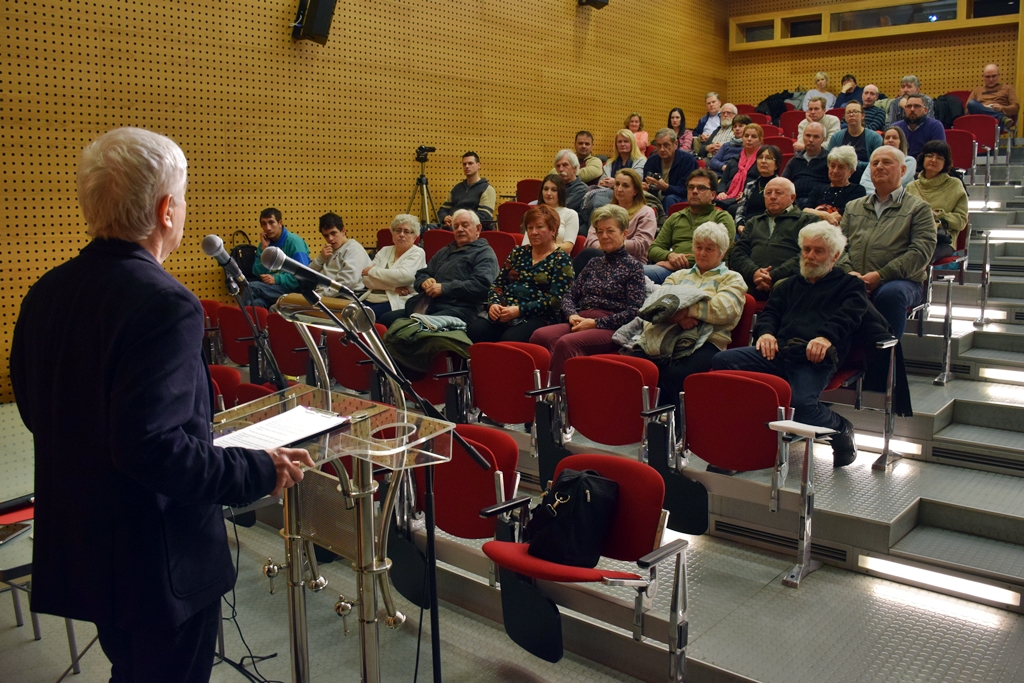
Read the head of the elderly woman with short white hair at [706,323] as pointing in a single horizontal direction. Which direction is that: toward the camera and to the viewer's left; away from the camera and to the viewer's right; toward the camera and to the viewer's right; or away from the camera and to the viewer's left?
toward the camera and to the viewer's left

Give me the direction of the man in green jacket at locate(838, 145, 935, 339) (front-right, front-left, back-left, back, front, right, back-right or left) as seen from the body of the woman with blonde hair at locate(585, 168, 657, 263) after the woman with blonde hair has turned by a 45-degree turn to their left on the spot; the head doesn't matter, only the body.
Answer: front-left

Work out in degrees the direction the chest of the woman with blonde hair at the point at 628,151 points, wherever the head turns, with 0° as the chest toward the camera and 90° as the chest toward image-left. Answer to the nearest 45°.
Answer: approximately 45°

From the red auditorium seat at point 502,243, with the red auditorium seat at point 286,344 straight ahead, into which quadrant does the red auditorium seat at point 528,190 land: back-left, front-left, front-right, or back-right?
back-right

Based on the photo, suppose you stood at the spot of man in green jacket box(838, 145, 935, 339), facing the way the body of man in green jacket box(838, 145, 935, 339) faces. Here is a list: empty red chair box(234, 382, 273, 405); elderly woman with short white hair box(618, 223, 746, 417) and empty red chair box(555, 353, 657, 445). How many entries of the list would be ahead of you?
3

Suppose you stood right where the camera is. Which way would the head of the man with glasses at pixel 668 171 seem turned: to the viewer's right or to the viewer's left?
to the viewer's left

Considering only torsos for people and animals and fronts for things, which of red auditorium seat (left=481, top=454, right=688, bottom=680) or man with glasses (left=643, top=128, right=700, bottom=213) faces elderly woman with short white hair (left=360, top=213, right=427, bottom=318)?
the man with glasses

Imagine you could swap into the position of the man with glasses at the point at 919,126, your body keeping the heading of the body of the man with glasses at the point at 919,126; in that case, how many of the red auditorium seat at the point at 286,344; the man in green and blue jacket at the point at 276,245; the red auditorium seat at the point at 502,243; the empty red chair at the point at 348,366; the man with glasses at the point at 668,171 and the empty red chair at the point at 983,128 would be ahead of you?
5

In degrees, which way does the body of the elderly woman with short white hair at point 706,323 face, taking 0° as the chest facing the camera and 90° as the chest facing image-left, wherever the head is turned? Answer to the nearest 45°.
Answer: approximately 45°

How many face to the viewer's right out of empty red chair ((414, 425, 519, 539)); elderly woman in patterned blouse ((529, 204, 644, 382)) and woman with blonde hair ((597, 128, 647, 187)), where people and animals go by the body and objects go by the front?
0

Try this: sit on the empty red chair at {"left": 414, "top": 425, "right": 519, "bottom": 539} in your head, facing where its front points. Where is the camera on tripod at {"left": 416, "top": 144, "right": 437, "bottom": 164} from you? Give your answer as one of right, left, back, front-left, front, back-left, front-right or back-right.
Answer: back-right

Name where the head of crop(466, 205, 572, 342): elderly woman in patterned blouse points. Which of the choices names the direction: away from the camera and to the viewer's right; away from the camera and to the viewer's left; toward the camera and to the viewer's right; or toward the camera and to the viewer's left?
toward the camera and to the viewer's left

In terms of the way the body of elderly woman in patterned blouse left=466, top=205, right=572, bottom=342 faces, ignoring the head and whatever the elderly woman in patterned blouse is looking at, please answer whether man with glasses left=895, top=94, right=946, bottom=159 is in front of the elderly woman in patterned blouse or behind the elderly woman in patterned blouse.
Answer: behind

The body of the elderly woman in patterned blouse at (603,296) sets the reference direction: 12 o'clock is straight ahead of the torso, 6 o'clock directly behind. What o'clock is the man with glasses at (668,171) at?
The man with glasses is roughly at 5 o'clock from the elderly woman in patterned blouse.

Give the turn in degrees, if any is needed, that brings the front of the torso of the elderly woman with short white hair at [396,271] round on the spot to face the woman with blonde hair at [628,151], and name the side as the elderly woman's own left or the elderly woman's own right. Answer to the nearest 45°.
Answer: approximately 180°

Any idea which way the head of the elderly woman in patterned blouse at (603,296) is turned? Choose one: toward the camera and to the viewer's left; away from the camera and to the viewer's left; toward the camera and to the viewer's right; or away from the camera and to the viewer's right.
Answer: toward the camera and to the viewer's left

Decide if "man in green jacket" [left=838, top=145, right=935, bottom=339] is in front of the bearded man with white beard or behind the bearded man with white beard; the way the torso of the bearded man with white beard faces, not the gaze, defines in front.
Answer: behind
